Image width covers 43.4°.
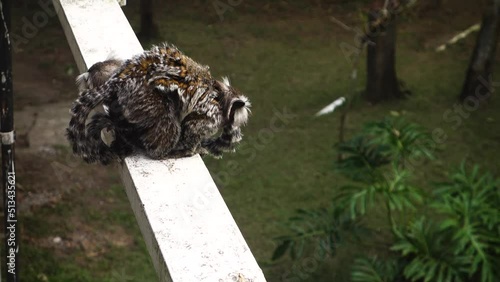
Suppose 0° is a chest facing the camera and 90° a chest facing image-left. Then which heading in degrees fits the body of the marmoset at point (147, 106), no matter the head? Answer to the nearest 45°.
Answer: approximately 270°

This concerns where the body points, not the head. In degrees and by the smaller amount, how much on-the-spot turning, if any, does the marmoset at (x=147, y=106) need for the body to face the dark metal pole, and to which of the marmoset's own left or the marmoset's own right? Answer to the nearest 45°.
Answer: approximately 180°

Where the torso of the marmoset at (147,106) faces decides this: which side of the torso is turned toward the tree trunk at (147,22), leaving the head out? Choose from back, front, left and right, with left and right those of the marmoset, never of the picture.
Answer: left

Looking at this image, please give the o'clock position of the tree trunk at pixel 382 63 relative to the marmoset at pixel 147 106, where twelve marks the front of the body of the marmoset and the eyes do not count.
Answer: The tree trunk is roughly at 10 o'clock from the marmoset.

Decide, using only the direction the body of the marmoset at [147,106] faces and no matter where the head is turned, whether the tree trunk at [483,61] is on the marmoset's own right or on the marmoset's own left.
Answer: on the marmoset's own left
